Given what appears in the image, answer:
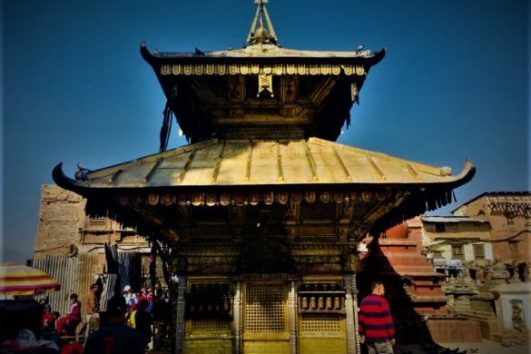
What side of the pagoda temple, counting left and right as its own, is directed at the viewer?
front
